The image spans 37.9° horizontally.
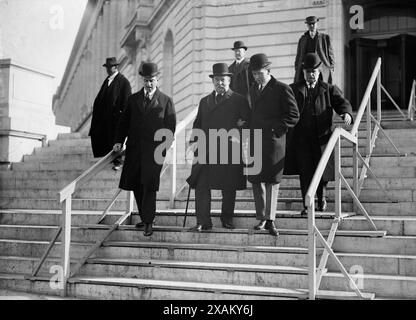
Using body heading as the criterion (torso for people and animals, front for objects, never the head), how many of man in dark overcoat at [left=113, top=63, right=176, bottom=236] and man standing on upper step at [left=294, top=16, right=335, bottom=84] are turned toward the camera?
2

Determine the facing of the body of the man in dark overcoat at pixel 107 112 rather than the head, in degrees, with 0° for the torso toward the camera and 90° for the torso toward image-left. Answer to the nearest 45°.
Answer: approximately 45°

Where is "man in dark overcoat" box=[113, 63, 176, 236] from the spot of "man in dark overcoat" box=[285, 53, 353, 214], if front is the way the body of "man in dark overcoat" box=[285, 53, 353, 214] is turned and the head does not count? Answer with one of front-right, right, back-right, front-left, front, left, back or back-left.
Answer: right

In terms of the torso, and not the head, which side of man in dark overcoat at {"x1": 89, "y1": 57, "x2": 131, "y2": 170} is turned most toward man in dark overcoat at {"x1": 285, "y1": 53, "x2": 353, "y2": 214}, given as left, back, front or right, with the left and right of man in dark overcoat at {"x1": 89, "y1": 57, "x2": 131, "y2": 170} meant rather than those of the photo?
left

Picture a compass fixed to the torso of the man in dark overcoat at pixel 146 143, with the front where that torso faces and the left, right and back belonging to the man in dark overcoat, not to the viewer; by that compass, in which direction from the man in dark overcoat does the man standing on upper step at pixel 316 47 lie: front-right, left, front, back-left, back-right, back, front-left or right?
back-left

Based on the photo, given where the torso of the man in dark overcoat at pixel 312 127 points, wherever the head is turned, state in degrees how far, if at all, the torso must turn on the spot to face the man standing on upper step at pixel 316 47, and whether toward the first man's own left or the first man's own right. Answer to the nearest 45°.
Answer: approximately 180°

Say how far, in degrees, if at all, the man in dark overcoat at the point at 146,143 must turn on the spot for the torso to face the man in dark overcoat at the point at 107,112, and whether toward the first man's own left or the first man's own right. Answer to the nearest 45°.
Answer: approximately 180°

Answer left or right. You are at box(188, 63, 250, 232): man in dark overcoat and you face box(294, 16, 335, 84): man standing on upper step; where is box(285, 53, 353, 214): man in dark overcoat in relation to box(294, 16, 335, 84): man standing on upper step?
right

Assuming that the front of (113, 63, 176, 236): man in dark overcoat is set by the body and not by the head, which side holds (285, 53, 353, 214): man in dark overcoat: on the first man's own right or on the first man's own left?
on the first man's own left

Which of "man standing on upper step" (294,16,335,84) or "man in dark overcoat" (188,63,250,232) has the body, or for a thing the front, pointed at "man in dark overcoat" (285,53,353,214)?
the man standing on upper step

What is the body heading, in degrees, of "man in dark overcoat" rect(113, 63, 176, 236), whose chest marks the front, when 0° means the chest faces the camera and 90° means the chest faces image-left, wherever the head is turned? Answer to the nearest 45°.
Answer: approximately 0°

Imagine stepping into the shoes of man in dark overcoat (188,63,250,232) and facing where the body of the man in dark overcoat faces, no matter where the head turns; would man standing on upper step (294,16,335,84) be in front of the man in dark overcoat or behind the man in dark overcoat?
behind
